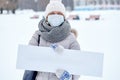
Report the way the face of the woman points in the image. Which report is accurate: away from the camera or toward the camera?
toward the camera

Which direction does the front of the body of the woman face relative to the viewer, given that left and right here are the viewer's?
facing the viewer
